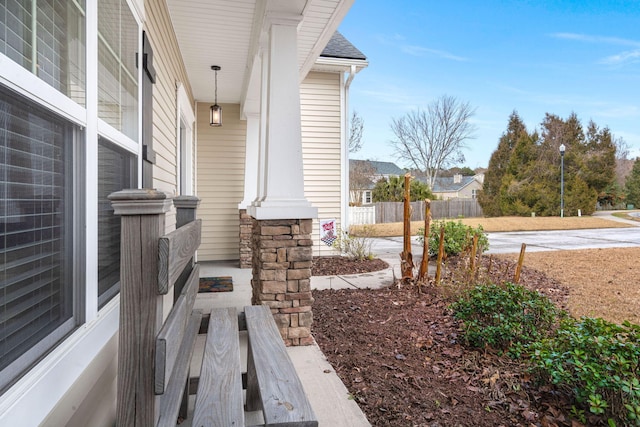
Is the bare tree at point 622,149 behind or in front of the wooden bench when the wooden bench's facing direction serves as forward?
in front

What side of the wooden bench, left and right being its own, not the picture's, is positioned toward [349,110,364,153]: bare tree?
left

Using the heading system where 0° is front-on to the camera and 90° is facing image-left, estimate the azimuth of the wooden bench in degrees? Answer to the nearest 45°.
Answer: approximately 270°

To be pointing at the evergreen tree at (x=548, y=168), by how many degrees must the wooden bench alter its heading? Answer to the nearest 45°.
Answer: approximately 45° to its left

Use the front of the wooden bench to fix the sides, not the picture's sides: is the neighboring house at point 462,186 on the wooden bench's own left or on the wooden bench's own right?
on the wooden bench's own left

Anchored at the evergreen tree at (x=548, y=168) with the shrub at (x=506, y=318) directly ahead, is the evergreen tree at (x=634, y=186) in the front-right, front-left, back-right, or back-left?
back-left

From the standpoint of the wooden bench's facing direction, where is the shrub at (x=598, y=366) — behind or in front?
in front

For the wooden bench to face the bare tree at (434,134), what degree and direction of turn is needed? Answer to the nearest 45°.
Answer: approximately 45° to its left

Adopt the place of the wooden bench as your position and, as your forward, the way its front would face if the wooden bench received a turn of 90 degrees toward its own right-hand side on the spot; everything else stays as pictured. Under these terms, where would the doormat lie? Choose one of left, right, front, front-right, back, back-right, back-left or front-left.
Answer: back

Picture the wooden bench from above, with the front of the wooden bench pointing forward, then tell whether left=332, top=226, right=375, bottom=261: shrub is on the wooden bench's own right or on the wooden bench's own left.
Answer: on the wooden bench's own left

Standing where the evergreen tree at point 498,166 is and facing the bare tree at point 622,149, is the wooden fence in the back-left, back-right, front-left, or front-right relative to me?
back-left

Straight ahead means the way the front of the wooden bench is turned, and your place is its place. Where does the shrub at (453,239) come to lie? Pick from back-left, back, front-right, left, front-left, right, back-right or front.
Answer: front-left
